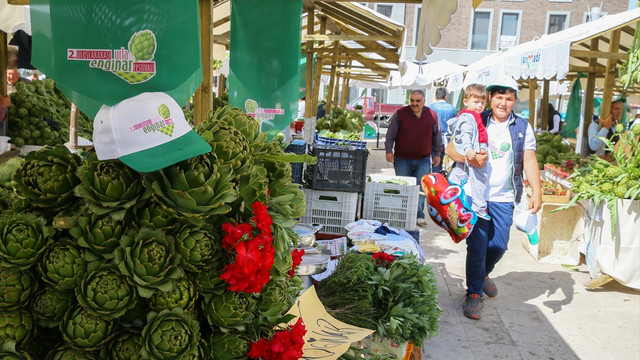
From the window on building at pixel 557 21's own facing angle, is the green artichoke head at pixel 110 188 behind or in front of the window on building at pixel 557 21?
in front

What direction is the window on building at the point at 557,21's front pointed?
toward the camera

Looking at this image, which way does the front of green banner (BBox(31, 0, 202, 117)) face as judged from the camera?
facing the viewer

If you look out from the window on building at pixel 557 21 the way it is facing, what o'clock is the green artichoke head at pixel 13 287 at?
The green artichoke head is roughly at 12 o'clock from the window on building.

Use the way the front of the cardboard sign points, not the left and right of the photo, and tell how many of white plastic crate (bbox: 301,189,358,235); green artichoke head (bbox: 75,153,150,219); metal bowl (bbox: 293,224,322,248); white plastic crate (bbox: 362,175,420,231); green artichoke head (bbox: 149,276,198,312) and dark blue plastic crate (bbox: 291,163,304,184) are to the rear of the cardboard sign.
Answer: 4

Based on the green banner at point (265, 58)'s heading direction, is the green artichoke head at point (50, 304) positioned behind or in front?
in front

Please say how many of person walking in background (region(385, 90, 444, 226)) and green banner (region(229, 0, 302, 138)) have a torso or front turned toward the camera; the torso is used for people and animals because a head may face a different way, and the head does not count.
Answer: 2

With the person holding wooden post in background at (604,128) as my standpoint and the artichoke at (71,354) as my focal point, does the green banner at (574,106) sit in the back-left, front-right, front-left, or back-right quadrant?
back-right

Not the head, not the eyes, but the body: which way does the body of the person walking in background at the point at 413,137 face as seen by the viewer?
toward the camera

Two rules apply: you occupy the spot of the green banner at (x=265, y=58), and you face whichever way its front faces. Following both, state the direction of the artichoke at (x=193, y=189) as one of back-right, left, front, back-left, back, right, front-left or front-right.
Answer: front

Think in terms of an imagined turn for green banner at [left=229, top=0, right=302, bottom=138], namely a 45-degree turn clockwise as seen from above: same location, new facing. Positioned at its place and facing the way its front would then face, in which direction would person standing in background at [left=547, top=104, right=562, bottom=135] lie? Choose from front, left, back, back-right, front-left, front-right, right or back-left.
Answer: back

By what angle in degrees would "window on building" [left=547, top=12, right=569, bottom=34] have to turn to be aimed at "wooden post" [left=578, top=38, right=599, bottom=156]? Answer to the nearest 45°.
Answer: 0° — it already faces it
